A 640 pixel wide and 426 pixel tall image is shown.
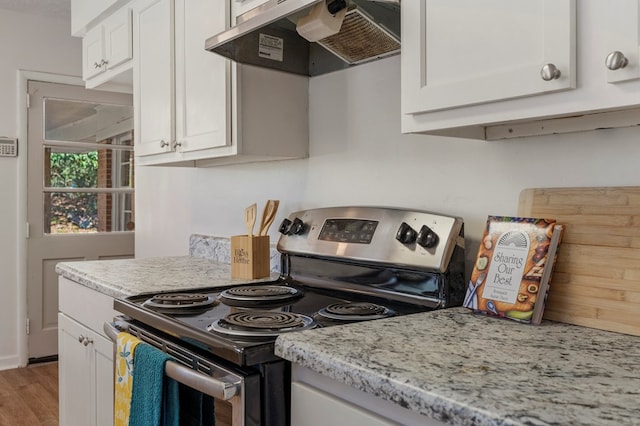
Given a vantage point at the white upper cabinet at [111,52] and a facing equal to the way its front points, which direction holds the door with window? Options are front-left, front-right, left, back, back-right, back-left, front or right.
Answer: back-right

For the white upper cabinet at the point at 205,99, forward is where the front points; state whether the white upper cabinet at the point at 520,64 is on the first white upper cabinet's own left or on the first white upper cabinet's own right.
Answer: on the first white upper cabinet's own left

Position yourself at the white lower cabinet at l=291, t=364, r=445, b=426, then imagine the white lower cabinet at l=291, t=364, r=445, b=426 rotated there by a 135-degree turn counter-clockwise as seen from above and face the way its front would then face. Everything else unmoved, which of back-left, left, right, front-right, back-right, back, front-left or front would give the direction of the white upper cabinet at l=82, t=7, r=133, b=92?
back-left

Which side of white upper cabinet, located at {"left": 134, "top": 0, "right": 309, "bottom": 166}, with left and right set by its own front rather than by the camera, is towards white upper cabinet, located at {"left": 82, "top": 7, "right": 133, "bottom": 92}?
right

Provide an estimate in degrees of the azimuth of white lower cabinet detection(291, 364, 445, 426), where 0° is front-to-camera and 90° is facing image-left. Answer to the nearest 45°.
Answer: approximately 45°

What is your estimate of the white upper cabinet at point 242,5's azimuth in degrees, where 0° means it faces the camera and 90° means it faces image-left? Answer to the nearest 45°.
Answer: approximately 45°

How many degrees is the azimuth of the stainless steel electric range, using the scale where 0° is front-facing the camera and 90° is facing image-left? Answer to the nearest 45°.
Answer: approximately 45°
